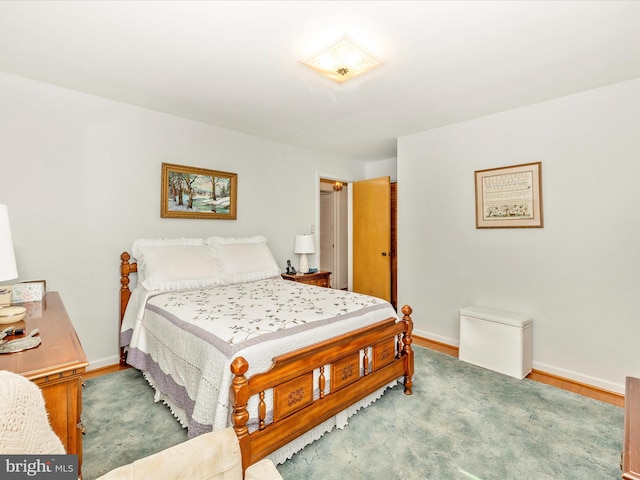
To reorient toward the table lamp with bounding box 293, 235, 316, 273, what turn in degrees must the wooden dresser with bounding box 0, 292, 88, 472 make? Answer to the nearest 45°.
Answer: approximately 45° to its left

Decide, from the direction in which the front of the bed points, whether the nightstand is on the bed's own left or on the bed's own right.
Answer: on the bed's own left

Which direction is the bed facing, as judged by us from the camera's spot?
facing the viewer and to the right of the viewer

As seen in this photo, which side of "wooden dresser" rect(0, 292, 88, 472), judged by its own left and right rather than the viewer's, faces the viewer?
right

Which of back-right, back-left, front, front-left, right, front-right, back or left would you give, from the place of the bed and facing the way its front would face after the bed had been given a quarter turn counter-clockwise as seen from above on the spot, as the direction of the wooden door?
front

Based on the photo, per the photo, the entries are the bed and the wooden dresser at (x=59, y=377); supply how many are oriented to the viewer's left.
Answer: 0
